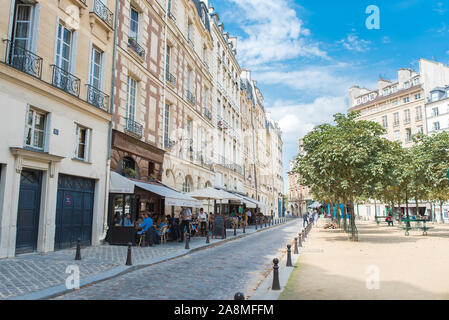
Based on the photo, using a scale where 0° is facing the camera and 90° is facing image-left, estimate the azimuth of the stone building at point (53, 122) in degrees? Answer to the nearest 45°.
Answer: approximately 315°

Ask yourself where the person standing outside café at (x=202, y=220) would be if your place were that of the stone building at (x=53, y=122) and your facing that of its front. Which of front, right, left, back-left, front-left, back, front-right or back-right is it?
left

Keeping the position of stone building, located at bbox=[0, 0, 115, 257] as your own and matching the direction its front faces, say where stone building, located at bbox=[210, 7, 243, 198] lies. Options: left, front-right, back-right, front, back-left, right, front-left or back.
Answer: left

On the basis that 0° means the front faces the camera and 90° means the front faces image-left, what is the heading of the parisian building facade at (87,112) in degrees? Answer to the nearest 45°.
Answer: approximately 315°
